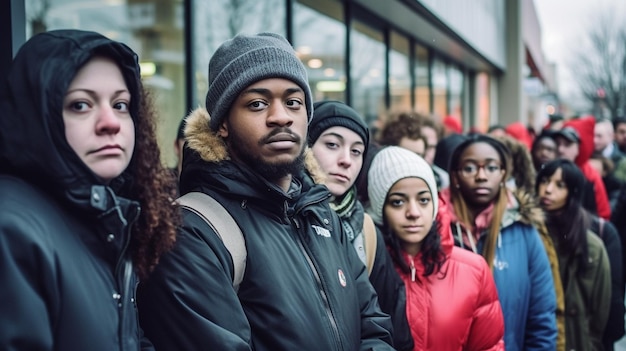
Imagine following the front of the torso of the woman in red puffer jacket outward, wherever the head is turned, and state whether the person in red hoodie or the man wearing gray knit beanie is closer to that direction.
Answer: the man wearing gray knit beanie

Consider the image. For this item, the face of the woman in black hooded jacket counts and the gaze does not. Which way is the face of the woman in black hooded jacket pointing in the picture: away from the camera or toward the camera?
toward the camera

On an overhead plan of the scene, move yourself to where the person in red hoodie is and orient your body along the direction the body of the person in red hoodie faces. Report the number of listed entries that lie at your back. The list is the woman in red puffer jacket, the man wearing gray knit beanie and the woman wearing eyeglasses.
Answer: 0

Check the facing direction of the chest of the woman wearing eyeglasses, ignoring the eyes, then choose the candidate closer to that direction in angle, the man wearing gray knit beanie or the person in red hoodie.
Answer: the man wearing gray knit beanie

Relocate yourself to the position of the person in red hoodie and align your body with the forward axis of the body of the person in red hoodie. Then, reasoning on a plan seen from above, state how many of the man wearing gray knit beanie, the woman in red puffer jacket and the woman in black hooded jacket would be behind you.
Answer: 0

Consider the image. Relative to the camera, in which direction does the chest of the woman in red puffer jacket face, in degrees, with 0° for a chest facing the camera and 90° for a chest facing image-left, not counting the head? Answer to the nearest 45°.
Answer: approximately 45°

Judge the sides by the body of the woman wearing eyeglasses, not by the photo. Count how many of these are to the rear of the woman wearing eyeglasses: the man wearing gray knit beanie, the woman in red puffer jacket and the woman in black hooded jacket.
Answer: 0

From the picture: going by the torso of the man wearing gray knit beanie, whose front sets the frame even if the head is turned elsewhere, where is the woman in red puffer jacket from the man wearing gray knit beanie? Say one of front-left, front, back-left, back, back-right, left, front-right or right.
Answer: left

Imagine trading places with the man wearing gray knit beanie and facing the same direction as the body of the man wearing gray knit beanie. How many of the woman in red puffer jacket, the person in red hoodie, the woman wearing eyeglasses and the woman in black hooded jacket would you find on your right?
1

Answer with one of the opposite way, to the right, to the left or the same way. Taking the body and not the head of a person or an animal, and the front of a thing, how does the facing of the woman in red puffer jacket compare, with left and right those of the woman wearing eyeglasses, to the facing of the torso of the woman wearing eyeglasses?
the same way

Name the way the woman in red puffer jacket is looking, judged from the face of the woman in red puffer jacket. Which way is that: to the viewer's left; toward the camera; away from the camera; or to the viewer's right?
toward the camera

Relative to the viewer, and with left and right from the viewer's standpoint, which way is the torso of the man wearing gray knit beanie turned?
facing the viewer and to the right of the viewer

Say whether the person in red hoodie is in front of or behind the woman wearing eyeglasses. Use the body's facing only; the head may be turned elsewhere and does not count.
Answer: behind

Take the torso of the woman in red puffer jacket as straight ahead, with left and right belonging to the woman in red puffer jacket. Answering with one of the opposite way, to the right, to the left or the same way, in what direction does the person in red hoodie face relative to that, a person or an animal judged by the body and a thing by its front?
the same way

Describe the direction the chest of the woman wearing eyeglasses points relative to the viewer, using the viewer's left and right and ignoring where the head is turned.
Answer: facing the viewer and to the left of the viewer

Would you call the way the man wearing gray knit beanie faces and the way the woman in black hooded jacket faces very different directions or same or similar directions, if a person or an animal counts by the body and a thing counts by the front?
same or similar directions

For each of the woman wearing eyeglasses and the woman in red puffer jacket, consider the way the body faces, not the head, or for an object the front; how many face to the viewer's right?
0

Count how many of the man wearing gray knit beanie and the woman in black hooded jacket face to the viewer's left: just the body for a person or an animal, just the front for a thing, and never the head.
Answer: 0
